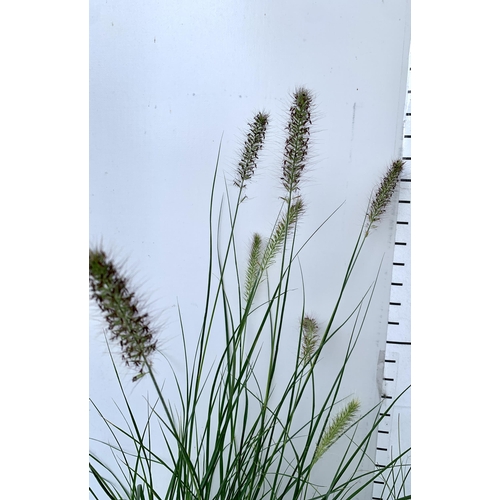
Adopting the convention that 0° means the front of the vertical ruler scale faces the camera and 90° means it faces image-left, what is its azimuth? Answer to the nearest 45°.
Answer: approximately 0°
